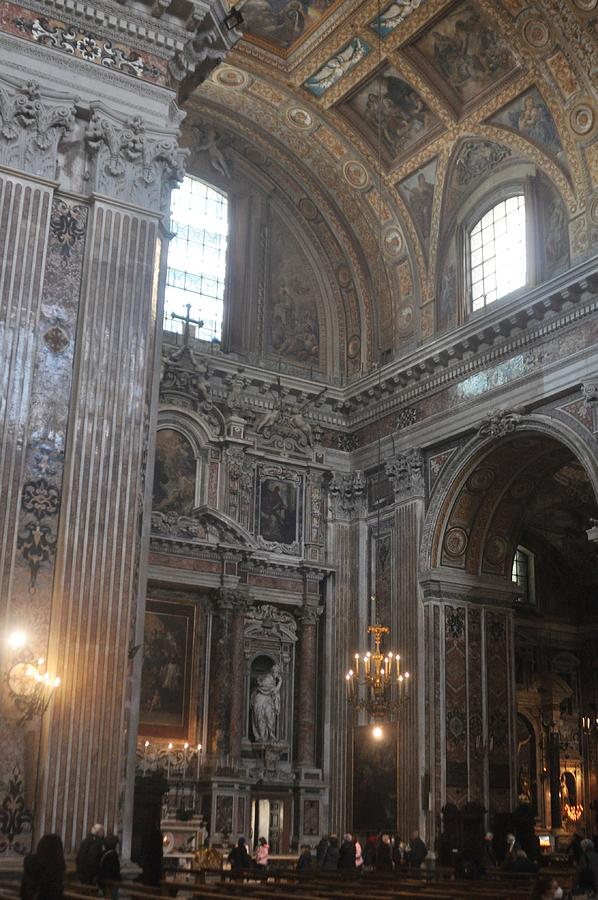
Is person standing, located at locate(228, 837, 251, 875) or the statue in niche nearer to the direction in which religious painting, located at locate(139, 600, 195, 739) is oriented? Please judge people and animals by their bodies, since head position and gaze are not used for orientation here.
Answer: the person standing

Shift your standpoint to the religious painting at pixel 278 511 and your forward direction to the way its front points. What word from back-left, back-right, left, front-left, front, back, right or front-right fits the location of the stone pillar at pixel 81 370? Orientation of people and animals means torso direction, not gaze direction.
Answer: front

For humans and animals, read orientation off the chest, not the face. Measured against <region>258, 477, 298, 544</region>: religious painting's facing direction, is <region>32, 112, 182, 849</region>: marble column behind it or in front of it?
in front

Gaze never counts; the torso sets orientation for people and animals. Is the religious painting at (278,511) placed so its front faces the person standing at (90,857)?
yes

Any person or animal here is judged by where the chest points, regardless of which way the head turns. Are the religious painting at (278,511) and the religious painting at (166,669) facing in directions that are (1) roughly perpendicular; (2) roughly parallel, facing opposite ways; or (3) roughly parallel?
roughly parallel

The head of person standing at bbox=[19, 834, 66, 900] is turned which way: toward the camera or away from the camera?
away from the camera

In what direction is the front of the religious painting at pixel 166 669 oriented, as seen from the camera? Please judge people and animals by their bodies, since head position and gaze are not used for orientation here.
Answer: facing the viewer

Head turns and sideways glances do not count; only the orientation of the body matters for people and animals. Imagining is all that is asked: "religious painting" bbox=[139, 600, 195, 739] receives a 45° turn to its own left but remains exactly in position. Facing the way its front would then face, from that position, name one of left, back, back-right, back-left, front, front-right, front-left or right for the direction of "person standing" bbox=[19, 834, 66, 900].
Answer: front-right

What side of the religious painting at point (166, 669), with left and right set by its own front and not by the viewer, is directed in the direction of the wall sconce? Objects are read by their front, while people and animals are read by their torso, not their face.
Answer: front

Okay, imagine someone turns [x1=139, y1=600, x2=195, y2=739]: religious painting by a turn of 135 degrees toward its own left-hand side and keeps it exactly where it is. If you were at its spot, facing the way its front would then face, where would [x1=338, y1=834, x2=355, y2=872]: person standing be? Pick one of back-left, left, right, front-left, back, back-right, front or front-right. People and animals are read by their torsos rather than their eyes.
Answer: right

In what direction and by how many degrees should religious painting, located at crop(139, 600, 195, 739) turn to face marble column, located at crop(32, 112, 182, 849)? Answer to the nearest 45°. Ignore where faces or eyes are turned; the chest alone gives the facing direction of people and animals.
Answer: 0° — it already faces it

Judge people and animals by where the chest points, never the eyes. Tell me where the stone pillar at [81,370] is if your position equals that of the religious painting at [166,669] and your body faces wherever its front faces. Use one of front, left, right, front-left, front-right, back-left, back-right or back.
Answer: front

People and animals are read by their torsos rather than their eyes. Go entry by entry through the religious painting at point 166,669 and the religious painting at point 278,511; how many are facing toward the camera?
2
